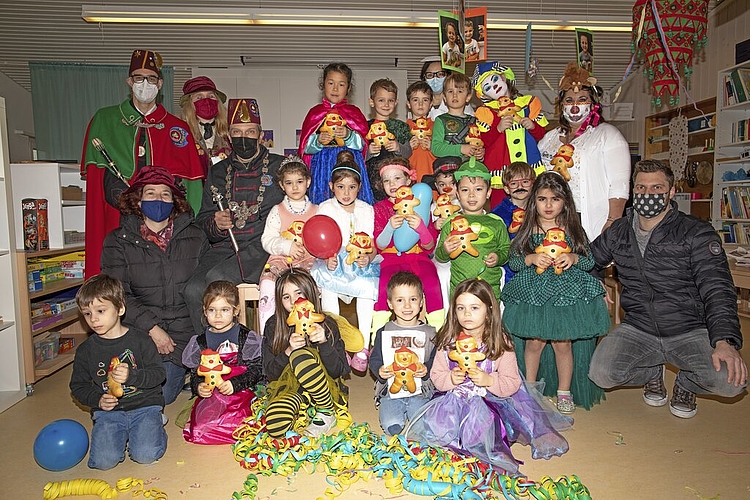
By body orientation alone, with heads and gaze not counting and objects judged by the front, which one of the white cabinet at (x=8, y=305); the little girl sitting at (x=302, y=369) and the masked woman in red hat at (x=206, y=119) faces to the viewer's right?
the white cabinet

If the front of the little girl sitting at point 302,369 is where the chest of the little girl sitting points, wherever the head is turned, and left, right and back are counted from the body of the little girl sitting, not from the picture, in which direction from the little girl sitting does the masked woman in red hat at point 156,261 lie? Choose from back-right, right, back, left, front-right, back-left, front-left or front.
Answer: back-right

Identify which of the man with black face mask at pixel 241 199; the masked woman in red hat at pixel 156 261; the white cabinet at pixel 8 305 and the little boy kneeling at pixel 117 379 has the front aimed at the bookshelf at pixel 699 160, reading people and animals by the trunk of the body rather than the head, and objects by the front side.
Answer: the white cabinet

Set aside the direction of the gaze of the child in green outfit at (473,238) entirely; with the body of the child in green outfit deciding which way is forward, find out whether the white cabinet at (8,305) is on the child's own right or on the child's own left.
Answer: on the child's own right

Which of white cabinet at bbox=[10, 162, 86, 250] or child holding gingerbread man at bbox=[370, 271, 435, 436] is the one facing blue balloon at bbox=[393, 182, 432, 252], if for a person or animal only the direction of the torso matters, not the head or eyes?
the white cabinet

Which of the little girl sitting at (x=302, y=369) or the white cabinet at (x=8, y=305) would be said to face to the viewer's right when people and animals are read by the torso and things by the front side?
the white cabinet

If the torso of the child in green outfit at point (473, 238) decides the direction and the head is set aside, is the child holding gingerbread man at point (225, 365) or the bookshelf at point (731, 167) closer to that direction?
the child holding gingerbread man

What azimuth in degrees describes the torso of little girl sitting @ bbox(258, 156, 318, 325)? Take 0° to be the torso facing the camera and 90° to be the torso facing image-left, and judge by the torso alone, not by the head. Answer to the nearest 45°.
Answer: approximately 0°

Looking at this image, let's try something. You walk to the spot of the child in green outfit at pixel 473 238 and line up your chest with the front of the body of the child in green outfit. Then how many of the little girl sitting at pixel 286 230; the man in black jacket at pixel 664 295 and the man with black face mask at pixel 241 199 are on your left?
1
